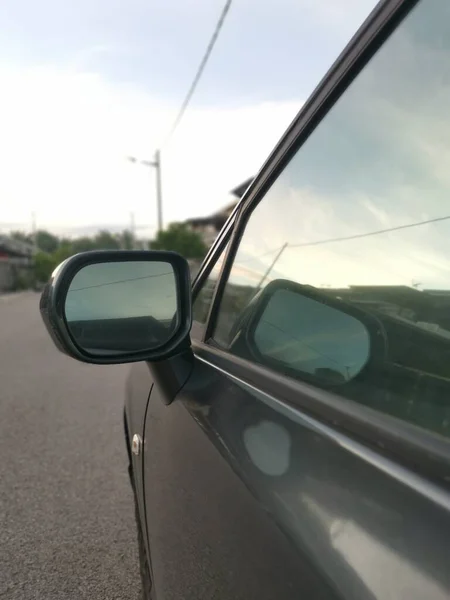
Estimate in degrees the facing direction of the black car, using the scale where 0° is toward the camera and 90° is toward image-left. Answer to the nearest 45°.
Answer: approximately 135°
